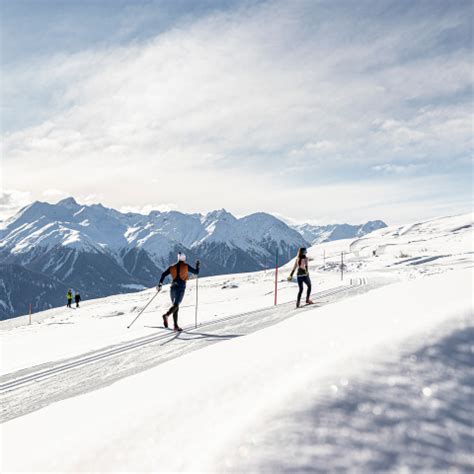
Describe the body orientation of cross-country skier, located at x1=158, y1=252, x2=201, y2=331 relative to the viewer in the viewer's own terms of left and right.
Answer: facing away from the viewer and to the right of the viewer
